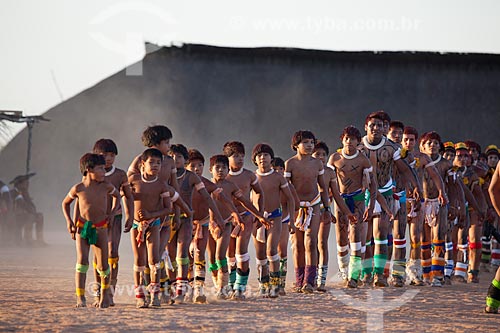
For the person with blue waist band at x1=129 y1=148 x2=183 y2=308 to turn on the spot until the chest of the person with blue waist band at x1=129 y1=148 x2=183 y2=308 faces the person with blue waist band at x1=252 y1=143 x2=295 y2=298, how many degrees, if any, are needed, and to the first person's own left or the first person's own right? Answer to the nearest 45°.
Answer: approximately 135° to the first person's own left

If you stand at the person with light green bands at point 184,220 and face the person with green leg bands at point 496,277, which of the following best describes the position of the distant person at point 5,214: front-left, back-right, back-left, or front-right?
back-left

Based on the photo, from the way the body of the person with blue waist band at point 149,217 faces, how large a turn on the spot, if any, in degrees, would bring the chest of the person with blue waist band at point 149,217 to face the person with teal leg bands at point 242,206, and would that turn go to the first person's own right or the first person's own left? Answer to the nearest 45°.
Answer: approximately 135° to the first person's own left

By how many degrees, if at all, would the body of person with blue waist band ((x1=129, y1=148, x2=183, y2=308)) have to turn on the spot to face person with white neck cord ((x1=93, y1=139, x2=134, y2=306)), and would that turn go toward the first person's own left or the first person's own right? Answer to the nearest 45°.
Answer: approximately 135° to the first person's own right

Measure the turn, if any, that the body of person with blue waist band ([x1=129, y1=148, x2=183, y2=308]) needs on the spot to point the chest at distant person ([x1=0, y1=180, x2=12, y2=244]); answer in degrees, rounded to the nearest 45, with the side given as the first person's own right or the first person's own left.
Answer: approximately 180°

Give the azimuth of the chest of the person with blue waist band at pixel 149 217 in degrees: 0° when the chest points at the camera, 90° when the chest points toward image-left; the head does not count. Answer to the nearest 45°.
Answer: approximately 0°

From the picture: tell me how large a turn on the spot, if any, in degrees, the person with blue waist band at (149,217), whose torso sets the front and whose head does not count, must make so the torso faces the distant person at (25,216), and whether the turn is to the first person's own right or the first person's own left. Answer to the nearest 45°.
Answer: approximately 180°
